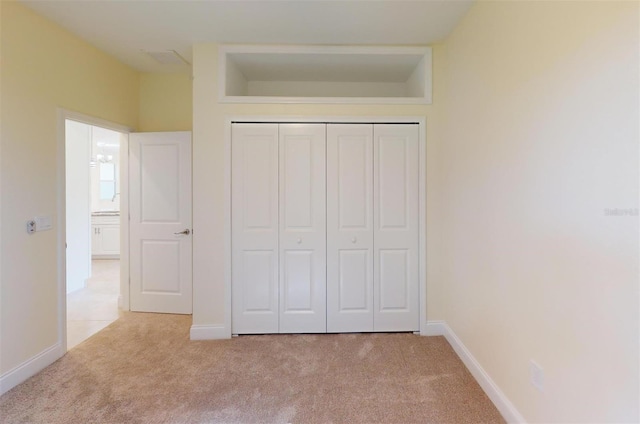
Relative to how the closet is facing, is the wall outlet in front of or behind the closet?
in front

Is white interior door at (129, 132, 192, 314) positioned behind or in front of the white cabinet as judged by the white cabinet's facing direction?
in front

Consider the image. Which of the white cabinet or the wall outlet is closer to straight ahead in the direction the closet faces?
the wall outlet

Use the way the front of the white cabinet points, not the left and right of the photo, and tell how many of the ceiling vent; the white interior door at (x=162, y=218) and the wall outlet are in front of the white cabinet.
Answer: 3

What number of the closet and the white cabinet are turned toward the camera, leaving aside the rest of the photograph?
2

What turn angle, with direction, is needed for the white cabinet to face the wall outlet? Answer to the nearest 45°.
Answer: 0° — it already faces it

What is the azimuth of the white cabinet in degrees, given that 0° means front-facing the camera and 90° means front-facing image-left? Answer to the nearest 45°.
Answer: approximately 0°
